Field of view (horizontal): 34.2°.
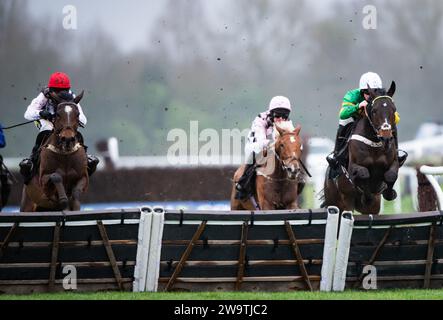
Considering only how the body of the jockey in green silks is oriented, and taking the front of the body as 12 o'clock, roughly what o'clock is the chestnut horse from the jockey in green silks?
The chestnut horse is roughly at 4 o'clock from the jockey in green silks.

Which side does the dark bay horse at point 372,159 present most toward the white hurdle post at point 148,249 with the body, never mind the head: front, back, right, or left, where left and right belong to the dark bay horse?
right

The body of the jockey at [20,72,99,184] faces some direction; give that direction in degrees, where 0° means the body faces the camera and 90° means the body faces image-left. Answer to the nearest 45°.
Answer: approximately 0°

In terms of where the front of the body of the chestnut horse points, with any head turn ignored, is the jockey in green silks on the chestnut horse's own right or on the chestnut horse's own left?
on the chestnut horse's own left

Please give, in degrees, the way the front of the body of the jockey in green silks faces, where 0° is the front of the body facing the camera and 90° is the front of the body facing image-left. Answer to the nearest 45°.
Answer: approximately 315°

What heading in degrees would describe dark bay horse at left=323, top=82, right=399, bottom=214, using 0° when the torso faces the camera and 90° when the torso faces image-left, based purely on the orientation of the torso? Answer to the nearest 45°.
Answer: approximately 315°

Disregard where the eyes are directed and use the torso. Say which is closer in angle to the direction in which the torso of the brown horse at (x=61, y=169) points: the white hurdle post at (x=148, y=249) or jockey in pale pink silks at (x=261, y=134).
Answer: the white hurdle post

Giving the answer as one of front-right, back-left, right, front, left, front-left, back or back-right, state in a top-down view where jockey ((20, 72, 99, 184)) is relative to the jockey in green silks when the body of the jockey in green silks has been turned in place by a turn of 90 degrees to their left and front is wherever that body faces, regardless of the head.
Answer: back-left

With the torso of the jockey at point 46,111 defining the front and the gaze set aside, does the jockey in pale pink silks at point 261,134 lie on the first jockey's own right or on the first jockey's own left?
on the first jockey's own left

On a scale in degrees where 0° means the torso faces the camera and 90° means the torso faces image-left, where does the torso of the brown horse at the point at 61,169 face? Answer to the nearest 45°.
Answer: approximately 0°
